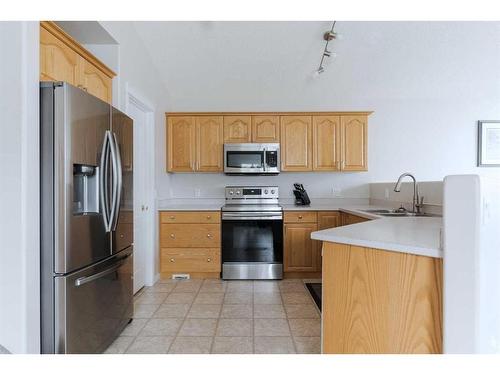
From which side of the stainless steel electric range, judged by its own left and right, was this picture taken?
front

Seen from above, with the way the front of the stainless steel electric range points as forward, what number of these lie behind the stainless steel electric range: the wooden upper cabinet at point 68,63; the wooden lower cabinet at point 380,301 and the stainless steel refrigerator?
0

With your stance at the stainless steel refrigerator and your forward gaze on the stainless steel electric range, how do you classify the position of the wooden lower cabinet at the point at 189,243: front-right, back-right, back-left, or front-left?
front-left

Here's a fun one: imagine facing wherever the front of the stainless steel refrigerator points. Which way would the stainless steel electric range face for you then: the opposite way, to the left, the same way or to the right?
to the right

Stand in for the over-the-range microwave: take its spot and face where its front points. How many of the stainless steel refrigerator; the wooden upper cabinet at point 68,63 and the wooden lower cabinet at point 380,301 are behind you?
0

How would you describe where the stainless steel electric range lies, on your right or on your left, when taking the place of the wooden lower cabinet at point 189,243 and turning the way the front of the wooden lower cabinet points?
on your left

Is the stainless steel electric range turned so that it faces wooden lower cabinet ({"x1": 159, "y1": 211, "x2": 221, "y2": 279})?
no

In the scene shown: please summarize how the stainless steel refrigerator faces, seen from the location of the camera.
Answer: facing the viewer and to the right of the viewer

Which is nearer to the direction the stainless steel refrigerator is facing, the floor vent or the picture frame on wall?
the picture frame on wall

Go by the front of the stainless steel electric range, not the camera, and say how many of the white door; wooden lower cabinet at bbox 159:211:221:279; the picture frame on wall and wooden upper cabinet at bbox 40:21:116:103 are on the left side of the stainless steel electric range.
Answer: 1

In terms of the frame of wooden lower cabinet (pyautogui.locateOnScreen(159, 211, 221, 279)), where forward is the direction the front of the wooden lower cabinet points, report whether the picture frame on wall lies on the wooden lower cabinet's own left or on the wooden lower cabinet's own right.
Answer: on the wooden lower cabinet's own left

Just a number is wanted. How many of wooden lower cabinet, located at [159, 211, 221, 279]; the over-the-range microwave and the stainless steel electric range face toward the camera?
3

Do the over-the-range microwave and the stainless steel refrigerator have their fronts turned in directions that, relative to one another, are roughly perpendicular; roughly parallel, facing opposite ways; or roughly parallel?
roughly perpendicular

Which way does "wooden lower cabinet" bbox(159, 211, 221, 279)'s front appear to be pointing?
toward the camera

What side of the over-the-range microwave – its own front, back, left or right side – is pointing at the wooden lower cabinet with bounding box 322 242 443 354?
front

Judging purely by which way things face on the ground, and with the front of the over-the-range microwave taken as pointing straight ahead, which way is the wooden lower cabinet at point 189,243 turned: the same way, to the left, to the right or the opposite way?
the same way

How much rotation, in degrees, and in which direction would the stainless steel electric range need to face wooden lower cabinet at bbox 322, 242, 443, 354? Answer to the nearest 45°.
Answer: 0° — it already faces it
